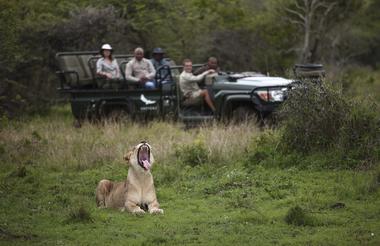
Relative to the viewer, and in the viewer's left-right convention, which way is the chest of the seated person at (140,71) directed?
facing the viewer and to the right of the viewer

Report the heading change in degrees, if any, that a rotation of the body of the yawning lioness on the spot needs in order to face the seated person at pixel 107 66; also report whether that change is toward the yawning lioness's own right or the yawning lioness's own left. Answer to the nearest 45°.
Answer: approximately 135° to the yawning lioness's own left

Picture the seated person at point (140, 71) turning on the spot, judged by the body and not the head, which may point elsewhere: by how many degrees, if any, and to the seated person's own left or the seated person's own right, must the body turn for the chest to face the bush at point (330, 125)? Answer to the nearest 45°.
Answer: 0° — they already face it

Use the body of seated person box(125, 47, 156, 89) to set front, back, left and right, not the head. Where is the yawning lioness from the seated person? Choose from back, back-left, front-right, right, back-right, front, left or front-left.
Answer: front-right

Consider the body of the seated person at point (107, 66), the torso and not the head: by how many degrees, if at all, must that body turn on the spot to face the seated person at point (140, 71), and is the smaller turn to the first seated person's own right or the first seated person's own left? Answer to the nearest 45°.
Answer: approximately 90° to the first seated person's own left

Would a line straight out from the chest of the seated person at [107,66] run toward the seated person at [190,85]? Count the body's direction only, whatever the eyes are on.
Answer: no

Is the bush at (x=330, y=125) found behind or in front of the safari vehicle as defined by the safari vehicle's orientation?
in front

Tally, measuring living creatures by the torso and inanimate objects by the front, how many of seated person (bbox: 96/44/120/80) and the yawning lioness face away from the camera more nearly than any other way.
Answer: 0

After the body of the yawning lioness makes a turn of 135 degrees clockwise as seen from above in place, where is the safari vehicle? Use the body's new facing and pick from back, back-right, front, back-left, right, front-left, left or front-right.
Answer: right

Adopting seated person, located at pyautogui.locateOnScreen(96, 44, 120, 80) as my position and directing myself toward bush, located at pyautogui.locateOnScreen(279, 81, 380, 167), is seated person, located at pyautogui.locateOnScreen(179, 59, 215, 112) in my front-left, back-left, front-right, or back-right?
front-left

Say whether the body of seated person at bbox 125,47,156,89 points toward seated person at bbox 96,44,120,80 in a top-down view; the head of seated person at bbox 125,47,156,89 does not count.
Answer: no

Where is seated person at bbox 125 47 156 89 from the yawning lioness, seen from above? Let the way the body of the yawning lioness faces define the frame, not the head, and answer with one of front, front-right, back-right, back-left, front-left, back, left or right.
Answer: back-left

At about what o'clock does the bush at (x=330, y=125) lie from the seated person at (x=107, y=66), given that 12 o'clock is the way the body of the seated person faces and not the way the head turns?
The bush is roughly at 11 o'clock from the seated person.

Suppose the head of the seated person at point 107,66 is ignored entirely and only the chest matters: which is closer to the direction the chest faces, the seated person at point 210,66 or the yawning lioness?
the yawning lioness

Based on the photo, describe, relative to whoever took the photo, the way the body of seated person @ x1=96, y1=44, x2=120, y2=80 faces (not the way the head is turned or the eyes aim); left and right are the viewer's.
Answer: facing the viewer

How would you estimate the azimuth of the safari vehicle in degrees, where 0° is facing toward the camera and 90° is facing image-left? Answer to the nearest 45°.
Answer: approximately 315°

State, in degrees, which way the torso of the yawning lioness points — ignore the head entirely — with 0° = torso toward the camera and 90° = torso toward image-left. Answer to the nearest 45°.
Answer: approximately 315°
